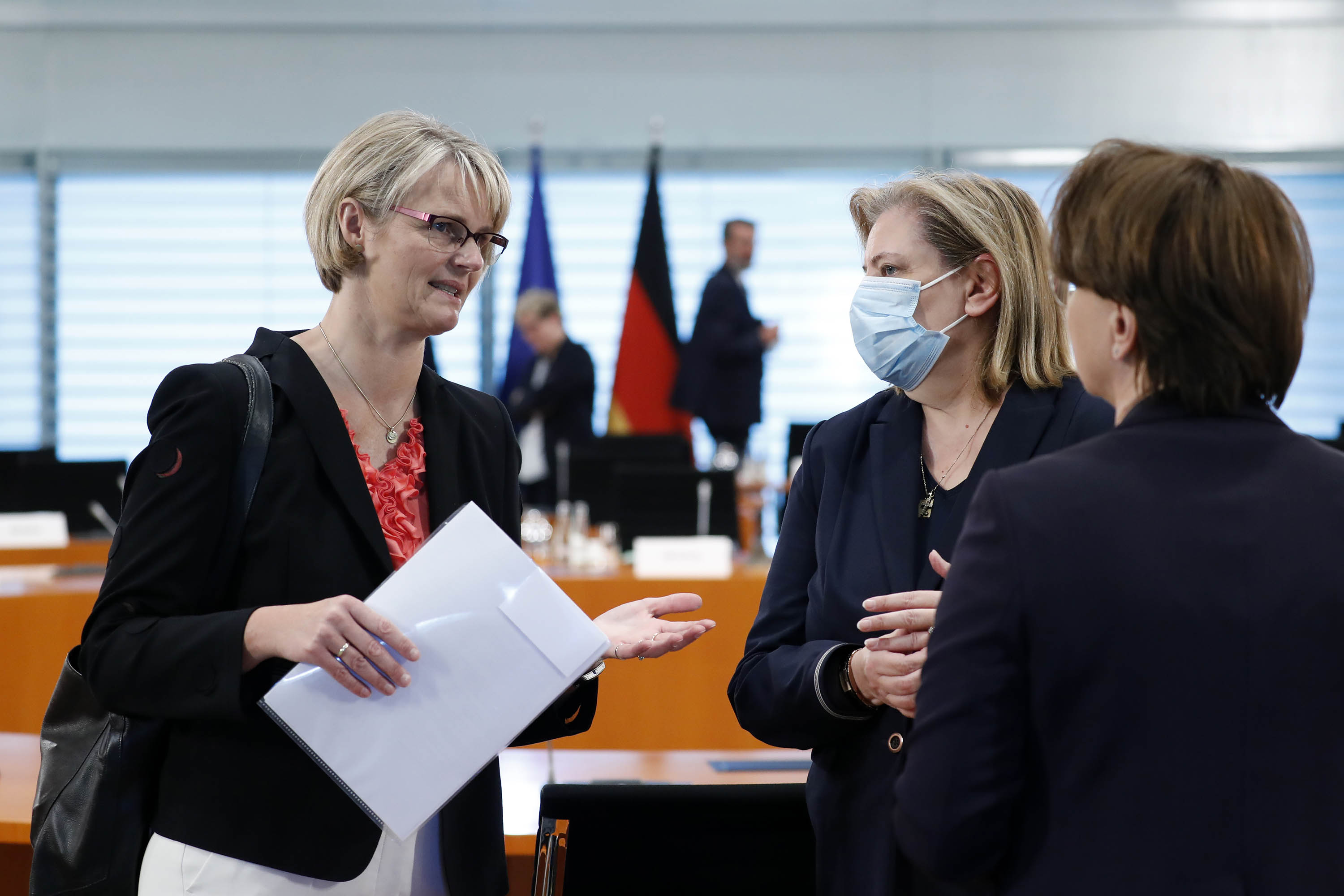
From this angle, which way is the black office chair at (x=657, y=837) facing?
away from the camera

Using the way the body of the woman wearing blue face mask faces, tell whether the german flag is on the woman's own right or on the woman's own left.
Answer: on the woman's own right

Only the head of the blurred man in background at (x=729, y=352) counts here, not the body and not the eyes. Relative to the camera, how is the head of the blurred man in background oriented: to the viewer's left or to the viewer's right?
to the viewer's right

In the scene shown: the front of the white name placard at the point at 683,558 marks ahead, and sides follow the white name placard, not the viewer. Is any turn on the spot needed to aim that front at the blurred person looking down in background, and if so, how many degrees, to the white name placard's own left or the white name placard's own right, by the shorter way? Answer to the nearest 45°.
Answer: approximately 180°

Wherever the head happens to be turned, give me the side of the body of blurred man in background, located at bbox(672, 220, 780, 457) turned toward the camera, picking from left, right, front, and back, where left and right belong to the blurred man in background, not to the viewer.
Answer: right

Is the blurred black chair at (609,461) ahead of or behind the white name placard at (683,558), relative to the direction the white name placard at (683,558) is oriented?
behind

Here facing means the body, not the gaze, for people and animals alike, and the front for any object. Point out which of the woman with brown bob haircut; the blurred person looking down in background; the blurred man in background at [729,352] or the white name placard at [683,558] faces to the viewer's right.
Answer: the blurred man in background

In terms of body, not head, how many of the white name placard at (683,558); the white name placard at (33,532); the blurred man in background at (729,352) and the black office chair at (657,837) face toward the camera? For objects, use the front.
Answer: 2

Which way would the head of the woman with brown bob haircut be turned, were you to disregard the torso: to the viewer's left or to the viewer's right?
to the viewer's left
